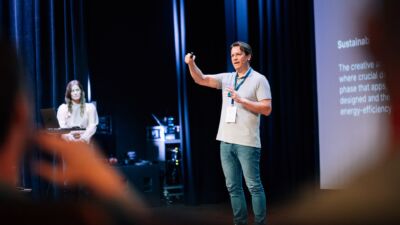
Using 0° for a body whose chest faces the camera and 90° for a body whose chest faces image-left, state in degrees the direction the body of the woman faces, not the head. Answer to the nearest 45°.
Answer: approximately 0°

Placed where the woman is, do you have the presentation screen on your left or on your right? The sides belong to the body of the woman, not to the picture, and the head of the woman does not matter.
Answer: on your left

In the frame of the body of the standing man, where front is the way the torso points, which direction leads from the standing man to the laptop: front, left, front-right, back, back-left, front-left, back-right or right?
right

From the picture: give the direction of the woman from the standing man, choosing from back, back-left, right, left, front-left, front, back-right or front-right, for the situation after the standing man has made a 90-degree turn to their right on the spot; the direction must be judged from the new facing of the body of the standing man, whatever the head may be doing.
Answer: front

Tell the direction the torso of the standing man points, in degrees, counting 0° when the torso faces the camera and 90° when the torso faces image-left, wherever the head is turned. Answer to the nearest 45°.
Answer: approximately 45°
